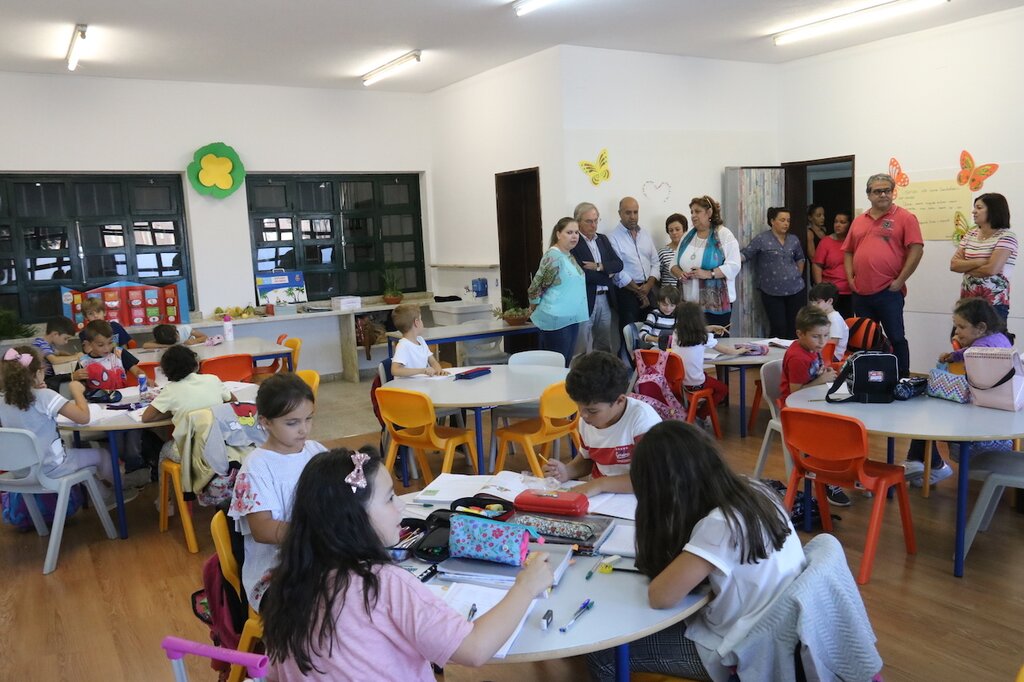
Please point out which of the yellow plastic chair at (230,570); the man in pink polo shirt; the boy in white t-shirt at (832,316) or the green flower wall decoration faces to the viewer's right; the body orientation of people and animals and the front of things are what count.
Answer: the yellow plastic chair

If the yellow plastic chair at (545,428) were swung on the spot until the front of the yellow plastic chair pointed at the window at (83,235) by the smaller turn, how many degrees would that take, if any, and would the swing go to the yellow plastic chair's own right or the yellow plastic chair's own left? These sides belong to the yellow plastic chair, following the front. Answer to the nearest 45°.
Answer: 0° — it already faces it

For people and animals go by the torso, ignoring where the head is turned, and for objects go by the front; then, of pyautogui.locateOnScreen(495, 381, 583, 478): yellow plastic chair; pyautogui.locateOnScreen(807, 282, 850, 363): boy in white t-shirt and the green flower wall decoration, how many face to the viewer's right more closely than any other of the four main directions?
0

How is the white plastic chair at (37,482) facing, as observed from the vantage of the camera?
facing away from the viewer and to the right of the viewer

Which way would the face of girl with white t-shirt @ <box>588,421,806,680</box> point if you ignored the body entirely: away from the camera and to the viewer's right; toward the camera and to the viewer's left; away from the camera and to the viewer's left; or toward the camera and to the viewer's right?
away from the camera and to the viewer's left

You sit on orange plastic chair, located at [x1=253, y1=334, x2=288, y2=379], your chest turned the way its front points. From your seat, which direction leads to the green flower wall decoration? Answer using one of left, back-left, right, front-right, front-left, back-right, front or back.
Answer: right

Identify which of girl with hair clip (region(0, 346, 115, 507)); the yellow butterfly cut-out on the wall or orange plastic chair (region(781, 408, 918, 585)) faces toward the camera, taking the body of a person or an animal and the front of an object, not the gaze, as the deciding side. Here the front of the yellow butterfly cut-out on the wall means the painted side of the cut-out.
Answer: the yellow butterfly cut-out on the wall

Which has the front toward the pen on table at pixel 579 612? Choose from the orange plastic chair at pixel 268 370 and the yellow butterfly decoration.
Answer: the yellow butterfly decoration

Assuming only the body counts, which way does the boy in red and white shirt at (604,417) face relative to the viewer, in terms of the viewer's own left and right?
facing the viewer and to the left of the viewer

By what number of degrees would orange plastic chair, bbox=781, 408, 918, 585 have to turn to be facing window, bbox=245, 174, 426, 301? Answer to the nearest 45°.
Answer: approximately 90° to its left

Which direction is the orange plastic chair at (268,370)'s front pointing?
to the viewer's left

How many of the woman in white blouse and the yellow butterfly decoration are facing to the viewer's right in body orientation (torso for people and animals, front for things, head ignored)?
0

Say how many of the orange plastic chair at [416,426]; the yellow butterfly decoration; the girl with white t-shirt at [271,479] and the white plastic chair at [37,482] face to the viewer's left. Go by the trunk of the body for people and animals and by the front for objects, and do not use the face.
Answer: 0

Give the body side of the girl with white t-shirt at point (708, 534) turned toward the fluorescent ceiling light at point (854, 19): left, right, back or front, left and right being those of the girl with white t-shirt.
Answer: right

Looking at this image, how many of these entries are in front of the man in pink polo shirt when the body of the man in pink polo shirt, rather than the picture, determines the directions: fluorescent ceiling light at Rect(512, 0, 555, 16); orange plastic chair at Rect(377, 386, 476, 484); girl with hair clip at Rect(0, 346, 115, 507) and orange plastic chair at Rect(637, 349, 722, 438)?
4

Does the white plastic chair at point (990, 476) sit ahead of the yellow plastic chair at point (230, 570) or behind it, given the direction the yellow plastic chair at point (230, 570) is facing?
ahead

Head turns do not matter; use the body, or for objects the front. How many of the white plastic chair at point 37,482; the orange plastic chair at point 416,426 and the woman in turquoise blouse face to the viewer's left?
0
